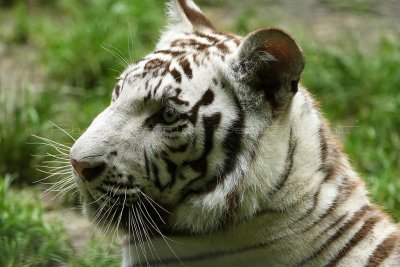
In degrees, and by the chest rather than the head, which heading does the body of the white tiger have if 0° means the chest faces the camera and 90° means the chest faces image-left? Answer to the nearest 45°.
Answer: approximately 90°
